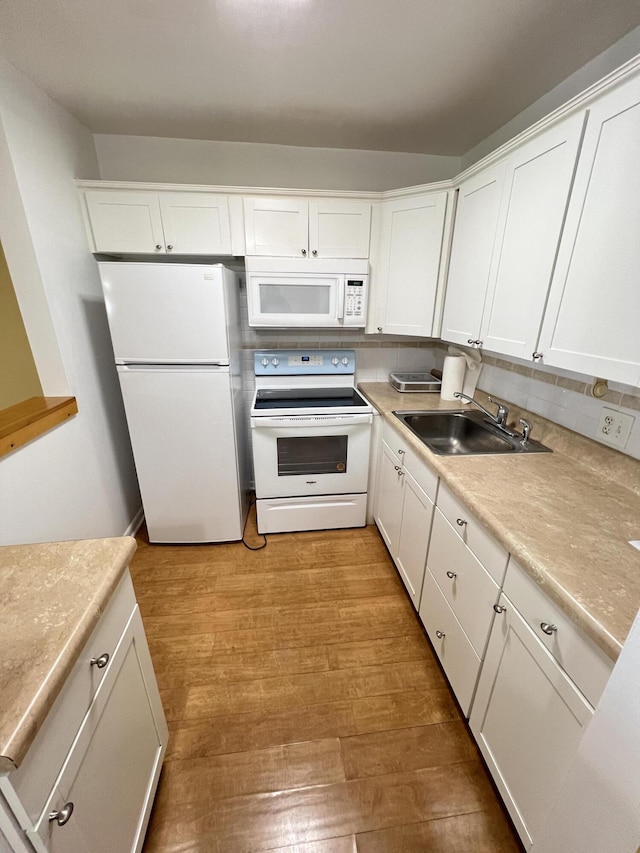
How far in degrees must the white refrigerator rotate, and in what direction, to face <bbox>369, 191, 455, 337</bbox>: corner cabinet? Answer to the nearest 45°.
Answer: approximately 90° to its left

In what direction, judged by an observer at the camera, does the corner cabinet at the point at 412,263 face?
facing the viewer and to the left of the viewer

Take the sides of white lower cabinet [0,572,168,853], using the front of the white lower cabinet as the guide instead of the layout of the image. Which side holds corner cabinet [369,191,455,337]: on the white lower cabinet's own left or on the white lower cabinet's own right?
on the white lower cabinet's own left

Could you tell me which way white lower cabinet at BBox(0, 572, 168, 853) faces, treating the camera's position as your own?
facing the viewer and to the right of the viewer

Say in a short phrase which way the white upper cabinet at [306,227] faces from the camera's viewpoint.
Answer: facing the viewer

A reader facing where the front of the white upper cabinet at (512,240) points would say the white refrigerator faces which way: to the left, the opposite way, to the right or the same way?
to the left

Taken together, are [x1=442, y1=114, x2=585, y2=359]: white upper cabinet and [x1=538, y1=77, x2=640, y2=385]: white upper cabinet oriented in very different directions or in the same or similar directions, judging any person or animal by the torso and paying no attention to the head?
same or similar directions

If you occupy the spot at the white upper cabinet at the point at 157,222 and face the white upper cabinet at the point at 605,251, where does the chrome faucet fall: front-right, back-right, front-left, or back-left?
front-left

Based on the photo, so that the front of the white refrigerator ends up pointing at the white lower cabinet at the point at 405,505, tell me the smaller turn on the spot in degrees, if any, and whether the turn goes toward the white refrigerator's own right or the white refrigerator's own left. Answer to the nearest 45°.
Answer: approximately 45° to the white refrigerator's own left

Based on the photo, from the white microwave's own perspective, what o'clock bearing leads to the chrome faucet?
The chrome faucet is roughly at 10 o'clock from the white microwave.

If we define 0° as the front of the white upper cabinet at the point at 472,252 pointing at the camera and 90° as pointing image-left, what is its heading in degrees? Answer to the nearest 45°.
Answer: approximately 45°
